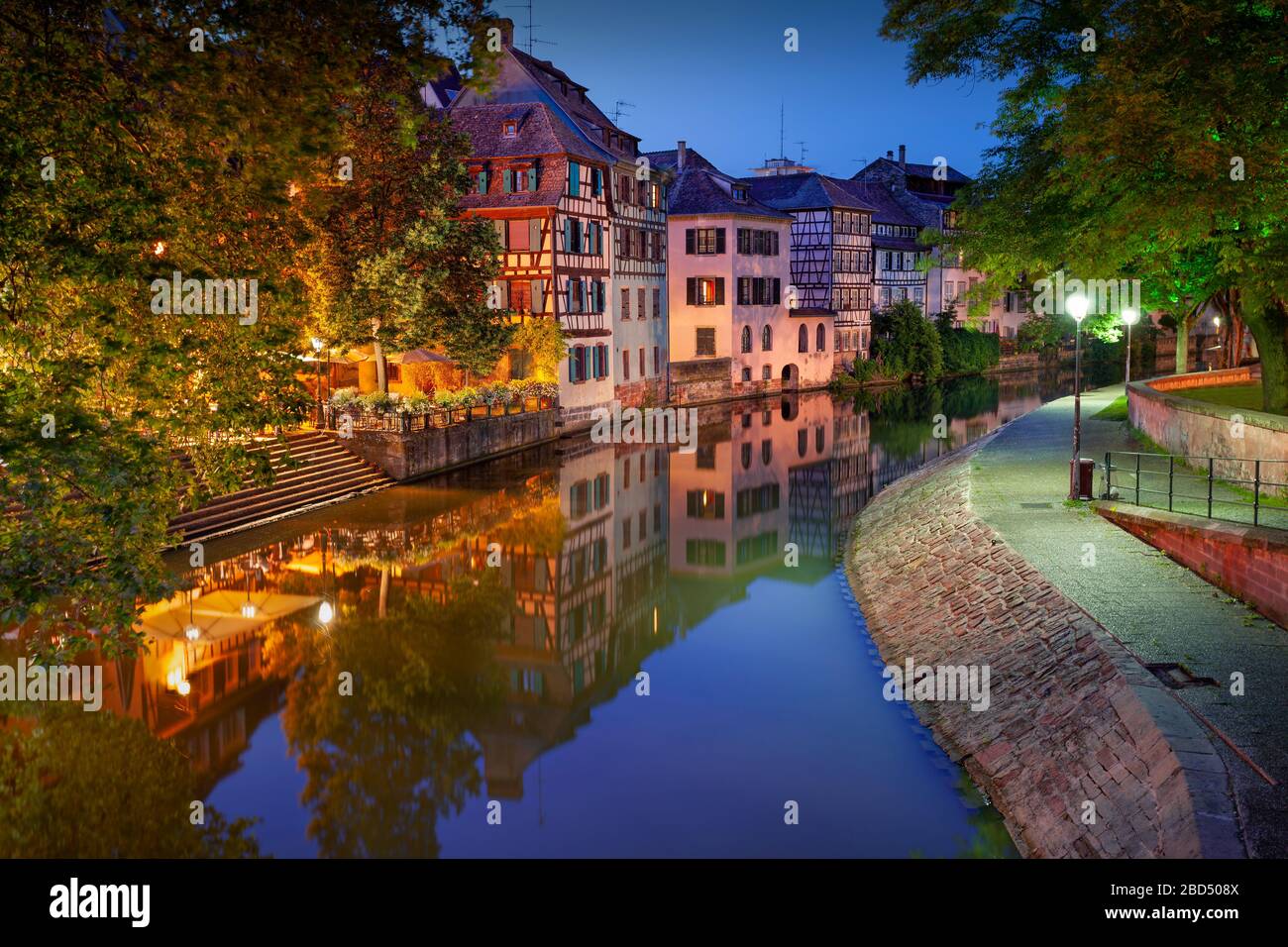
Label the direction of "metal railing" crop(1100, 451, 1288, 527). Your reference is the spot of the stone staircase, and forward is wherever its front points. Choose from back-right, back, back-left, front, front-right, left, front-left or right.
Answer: front

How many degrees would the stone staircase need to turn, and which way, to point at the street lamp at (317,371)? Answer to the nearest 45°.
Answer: approximately 135° to its left

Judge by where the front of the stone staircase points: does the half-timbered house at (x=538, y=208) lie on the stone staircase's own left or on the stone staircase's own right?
on the stone staircase's own left

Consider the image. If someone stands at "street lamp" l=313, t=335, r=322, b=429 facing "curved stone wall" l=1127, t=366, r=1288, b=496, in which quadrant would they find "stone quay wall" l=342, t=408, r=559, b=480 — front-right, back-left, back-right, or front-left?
front-left

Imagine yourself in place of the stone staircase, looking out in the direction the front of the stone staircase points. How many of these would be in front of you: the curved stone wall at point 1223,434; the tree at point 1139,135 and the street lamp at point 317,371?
2

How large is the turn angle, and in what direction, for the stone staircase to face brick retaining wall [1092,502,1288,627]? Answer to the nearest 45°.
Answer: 0° — it already faces it

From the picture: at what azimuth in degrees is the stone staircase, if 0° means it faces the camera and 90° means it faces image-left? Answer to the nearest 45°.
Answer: approximately 315°

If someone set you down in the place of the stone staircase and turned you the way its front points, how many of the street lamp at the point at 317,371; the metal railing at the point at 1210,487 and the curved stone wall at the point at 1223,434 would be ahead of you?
2

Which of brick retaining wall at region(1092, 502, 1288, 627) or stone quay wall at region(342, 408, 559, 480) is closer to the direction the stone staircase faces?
the brick retaining wall

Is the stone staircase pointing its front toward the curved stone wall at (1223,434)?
yes

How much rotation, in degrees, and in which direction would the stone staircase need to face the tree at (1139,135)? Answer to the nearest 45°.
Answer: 0° — it already faces it

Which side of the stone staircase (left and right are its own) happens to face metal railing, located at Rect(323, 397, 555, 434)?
left

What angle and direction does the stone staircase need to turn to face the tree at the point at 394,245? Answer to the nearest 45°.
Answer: approximately 90° to its left
